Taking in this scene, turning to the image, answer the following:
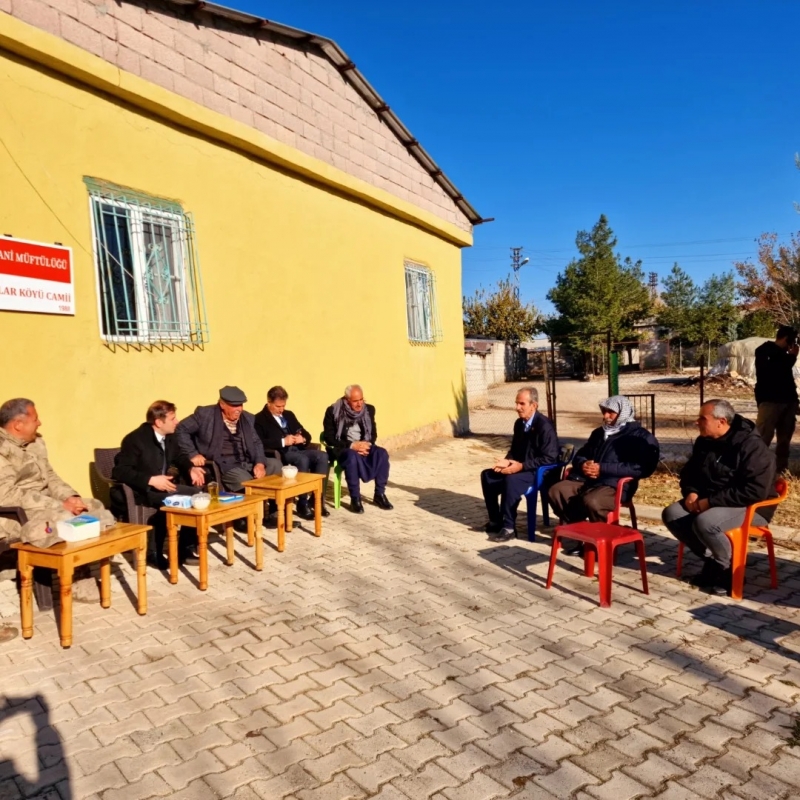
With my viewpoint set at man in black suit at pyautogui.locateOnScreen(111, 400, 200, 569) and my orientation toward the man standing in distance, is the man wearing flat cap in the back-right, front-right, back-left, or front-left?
front-left

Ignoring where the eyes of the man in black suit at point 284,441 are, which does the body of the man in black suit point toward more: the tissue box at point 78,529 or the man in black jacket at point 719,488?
the man in black jacket

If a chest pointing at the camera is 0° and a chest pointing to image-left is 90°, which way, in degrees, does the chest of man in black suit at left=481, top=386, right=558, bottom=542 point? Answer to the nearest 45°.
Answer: approximately 45°

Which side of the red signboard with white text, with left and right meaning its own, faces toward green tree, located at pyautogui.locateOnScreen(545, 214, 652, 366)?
left

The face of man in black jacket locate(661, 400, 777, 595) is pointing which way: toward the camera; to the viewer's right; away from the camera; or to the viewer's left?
to the viewer's left

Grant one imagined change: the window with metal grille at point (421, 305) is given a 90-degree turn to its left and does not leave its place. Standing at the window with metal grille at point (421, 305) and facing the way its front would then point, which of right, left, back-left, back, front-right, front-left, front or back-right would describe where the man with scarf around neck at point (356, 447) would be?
back-right

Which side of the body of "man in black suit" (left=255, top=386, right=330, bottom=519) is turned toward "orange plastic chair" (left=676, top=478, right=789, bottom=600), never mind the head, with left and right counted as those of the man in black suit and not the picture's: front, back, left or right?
front

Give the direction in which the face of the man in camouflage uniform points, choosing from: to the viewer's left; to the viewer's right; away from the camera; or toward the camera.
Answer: to the viewer's right

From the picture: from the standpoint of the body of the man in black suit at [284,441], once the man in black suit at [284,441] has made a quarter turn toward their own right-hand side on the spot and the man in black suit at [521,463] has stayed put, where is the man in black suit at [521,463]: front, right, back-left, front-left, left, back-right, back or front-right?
left

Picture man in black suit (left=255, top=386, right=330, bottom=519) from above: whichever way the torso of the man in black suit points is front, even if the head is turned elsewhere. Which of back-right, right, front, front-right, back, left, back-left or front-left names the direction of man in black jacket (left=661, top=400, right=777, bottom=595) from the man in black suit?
front

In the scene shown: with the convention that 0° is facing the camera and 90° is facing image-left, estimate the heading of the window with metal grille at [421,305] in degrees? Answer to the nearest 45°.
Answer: approximately 315°

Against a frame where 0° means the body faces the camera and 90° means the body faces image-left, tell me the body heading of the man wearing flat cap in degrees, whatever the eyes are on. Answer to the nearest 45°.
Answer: approximately 315°

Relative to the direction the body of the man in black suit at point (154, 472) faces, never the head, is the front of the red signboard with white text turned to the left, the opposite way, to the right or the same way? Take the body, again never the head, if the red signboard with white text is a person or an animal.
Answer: the same way
